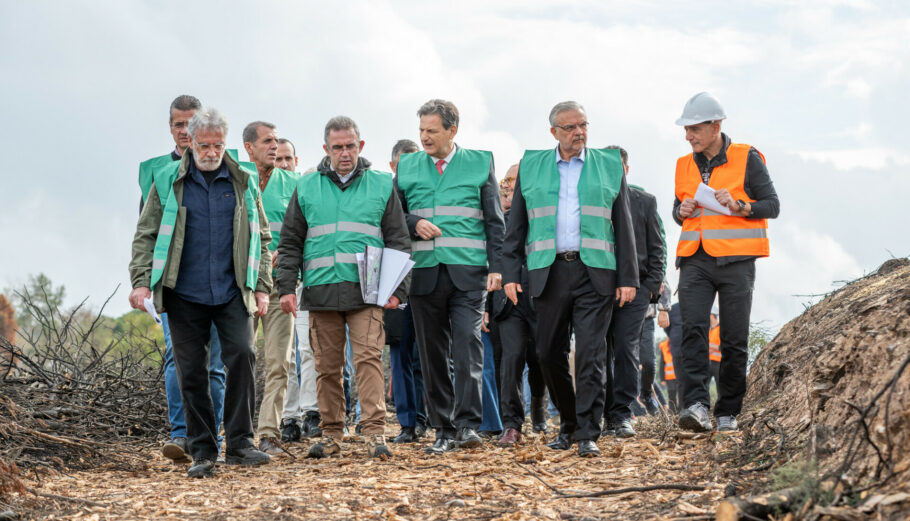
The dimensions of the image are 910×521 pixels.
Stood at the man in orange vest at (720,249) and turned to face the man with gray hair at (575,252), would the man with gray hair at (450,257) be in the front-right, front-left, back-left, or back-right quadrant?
front-right

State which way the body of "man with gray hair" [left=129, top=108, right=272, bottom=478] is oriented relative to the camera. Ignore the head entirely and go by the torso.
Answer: toward the camera

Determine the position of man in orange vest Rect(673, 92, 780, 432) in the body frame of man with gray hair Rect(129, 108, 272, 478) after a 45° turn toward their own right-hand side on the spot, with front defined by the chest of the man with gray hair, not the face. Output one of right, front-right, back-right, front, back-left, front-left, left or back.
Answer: back-left

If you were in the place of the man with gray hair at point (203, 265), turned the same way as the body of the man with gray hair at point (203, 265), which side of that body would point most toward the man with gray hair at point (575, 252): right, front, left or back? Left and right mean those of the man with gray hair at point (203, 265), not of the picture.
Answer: left

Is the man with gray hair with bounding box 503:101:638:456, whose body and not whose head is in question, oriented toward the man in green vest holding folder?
no

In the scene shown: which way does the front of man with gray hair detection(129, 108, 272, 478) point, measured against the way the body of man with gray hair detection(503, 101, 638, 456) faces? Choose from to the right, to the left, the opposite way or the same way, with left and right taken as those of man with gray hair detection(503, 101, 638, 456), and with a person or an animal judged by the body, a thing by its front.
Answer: the same way

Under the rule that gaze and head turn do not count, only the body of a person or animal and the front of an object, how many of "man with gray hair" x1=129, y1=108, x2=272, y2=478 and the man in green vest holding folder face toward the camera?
2

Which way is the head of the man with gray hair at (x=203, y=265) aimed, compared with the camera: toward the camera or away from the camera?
toward the camera

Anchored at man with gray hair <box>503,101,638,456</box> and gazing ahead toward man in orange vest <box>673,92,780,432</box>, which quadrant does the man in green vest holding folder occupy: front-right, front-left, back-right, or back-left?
back-left

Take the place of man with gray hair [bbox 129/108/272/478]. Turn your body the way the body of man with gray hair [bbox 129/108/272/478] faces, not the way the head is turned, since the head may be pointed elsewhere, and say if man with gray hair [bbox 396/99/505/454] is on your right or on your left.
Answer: on your left

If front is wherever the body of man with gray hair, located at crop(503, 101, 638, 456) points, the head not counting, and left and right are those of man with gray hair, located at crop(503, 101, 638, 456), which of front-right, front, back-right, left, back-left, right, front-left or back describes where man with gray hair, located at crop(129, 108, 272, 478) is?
right

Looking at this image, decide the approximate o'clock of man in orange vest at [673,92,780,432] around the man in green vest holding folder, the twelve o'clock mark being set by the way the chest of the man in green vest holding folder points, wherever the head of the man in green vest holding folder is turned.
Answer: The man in orange vest is roughly at 9 o'clock from the man in green vest holding folder.

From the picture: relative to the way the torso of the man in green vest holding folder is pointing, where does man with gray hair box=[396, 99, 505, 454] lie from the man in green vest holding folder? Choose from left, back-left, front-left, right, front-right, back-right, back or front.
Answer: left

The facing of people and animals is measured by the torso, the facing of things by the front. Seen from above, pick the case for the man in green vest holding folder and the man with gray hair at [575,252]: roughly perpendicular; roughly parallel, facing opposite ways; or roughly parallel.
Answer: roughly parallel

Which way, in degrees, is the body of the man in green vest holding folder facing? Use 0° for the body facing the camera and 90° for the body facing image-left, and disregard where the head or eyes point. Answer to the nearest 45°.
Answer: approximately 0°

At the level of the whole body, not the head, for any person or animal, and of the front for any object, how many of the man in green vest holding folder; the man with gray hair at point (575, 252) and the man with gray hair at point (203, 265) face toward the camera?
3
